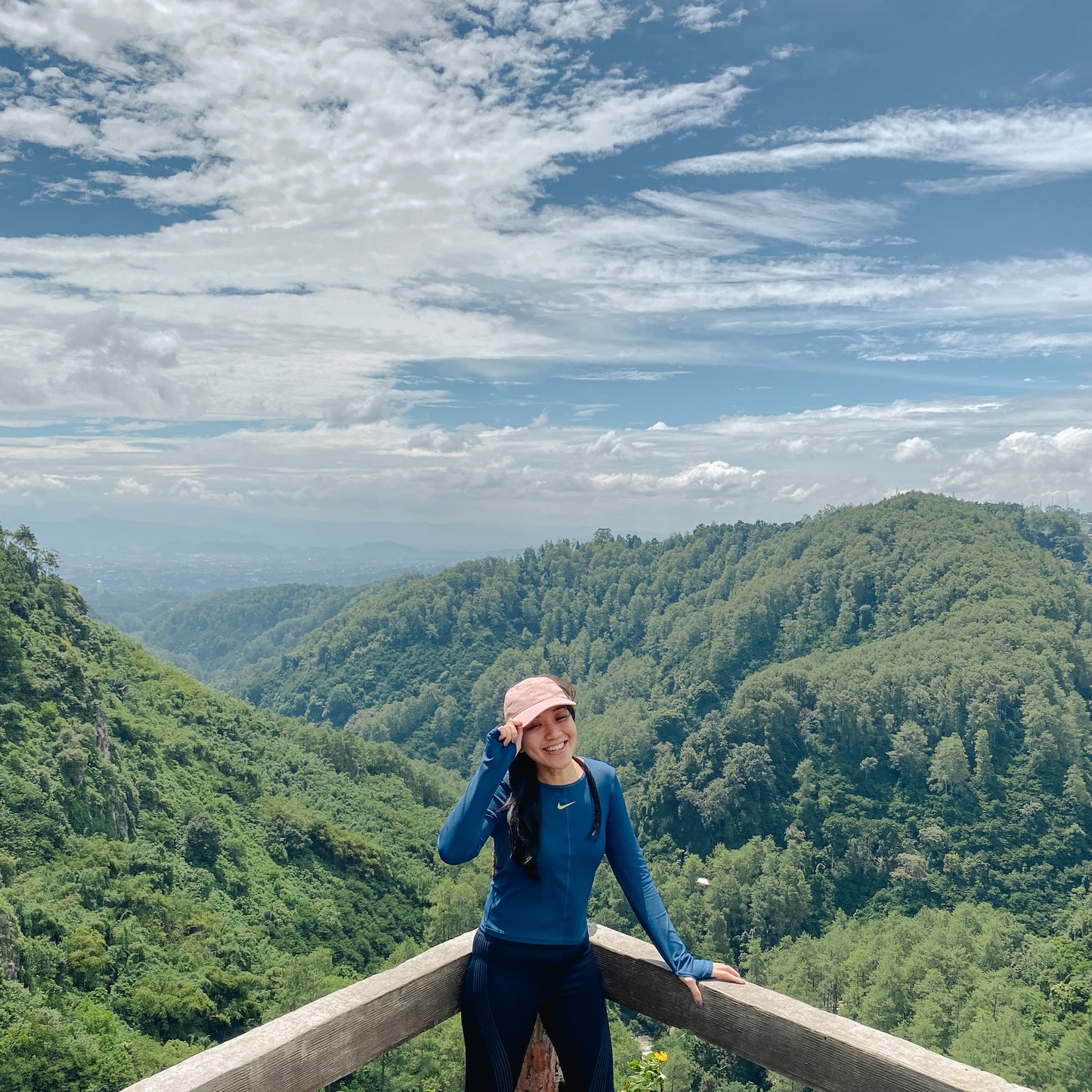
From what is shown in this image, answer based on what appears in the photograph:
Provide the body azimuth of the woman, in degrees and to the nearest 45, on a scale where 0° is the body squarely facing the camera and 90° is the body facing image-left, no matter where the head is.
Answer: approximately 0°
